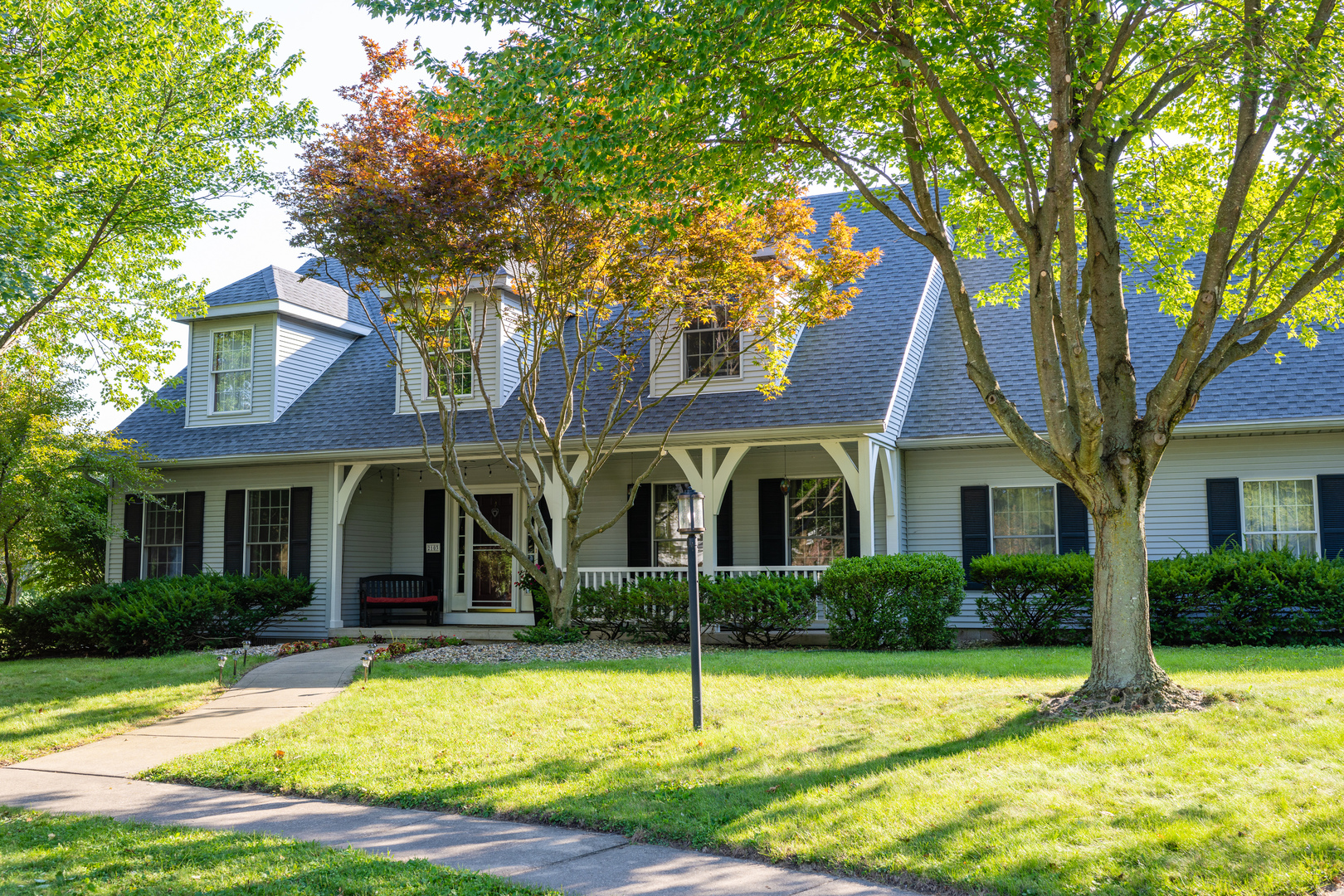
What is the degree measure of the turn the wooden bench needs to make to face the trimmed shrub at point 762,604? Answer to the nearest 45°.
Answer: approximately 45° to its left

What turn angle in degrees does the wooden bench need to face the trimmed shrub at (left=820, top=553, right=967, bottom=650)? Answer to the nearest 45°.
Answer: approximately 45° to its left

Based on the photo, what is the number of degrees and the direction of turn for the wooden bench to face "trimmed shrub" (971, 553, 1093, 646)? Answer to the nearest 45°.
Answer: approximately 45° to its left

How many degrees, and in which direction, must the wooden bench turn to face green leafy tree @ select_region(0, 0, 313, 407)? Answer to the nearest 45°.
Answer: approximately 45° to its right

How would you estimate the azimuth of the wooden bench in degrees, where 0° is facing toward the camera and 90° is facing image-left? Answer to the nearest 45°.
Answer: approximately 0°

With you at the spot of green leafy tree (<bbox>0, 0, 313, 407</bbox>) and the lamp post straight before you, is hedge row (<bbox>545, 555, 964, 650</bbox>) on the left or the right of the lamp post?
left

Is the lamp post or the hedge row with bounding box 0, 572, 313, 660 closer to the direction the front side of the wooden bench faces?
the lamp post

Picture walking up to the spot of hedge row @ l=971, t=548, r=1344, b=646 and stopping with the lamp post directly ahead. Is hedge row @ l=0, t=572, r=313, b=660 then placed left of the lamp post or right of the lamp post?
right
